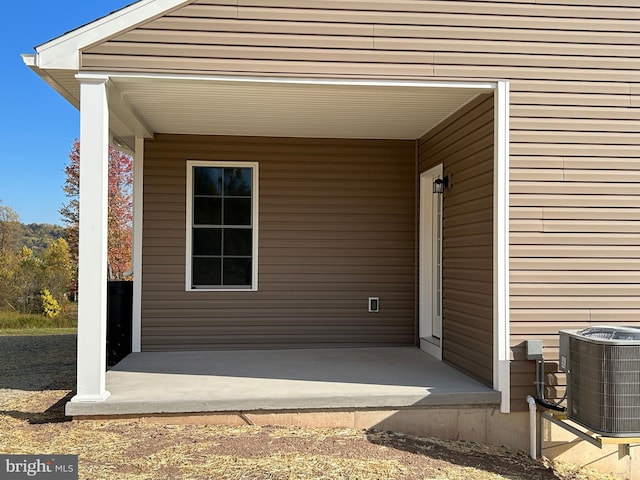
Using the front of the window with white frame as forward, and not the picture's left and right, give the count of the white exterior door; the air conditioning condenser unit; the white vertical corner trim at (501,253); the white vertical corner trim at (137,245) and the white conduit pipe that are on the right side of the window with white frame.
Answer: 1

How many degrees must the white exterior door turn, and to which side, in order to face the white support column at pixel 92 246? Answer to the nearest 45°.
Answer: approximately 45° to its left

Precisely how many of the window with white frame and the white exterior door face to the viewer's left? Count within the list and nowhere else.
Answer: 1

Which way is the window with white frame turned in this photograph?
toward the camera

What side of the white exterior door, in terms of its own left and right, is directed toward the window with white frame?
front

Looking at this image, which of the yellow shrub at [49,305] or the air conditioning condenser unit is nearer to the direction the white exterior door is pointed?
the yellow shrub

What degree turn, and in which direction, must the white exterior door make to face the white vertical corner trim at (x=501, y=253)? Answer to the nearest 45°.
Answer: approximately 90° to its left

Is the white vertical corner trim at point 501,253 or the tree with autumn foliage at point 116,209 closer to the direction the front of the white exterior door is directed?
the tree with autumn foliage

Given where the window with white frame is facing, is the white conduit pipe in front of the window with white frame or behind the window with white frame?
in front

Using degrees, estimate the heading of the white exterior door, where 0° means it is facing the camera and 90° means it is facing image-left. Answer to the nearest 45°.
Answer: approximately 90°

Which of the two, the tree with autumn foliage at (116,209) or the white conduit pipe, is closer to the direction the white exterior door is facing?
the tree with autumn foliage

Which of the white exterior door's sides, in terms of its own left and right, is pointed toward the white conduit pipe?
left

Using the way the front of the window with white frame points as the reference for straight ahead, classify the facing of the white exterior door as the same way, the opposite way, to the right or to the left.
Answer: to the right

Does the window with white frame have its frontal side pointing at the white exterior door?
no

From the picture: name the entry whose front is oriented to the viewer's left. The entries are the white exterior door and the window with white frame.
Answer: the white exterior door

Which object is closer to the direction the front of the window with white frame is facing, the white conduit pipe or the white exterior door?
the white conduit pipe
